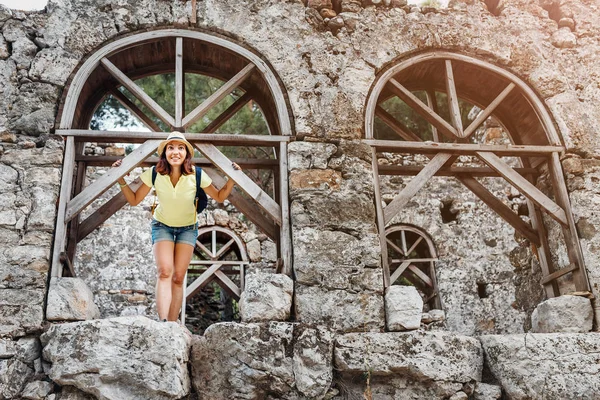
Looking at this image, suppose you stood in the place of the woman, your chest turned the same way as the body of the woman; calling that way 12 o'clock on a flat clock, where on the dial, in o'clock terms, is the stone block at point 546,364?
The stone block is roughly at 9 o'clock from the woman.

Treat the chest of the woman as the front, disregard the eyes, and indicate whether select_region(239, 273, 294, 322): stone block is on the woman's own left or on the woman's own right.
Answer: on the woman's own left

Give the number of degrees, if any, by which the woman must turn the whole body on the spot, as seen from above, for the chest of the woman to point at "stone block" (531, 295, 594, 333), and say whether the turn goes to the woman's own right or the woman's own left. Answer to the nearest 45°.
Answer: approximately 90° to the woman's own left

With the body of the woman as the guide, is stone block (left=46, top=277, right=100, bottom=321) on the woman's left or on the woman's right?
on the woman's right

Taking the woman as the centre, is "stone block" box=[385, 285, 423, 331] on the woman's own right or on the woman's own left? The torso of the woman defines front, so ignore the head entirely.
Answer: on the woman's own left

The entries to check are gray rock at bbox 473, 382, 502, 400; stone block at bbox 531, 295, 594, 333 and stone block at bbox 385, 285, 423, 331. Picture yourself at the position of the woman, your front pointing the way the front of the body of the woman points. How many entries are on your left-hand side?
3

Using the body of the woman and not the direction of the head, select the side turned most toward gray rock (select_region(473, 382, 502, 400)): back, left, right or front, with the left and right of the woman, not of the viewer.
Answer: left

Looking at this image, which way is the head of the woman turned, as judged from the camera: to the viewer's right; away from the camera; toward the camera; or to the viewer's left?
toward the camera

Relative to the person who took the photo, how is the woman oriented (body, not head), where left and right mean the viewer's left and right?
facing the viewer

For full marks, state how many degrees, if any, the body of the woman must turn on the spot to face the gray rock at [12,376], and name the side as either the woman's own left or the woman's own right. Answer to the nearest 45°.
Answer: approximately 90° to the woman's own right

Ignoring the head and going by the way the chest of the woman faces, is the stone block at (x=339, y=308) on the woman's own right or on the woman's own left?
on the woman's own left

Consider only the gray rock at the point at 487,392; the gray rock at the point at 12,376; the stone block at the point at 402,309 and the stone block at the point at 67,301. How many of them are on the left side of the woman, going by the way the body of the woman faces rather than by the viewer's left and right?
2
